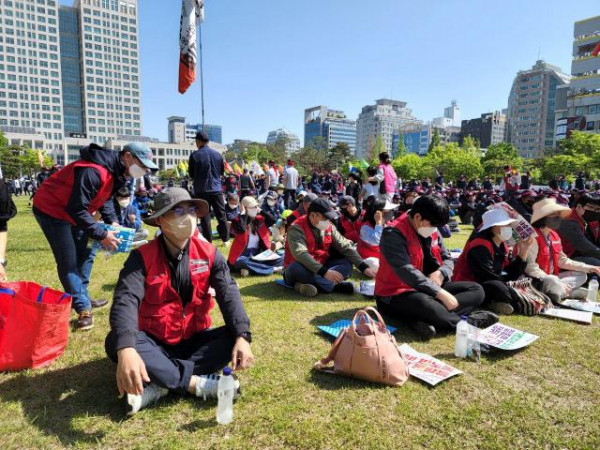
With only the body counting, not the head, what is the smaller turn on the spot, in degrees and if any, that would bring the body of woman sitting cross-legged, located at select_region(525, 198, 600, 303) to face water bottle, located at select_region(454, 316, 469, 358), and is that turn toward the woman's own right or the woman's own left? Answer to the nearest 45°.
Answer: approximately 45° to the woman's own right

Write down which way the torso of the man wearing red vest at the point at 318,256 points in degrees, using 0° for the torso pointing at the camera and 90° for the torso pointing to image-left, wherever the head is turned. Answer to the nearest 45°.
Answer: approximately 315°

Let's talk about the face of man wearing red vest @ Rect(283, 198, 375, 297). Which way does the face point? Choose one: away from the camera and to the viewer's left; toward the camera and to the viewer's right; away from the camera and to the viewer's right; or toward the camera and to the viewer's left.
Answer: toward the camera and to the viewer's right

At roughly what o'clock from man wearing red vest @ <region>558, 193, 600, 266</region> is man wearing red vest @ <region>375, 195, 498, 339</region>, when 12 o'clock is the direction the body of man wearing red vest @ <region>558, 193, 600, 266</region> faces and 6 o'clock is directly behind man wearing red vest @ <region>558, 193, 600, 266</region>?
man wearing red vest @ <region>375, 195, 498, 339</region> is roughly at 2 o'clock from man wearing red vest @ <region>558, 193, 600, 266</region>.

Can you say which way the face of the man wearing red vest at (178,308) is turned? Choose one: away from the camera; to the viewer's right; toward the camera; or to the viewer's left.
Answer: toward the camera

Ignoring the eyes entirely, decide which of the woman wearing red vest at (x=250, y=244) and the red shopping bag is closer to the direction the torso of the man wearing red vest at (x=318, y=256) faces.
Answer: the red shopping bag

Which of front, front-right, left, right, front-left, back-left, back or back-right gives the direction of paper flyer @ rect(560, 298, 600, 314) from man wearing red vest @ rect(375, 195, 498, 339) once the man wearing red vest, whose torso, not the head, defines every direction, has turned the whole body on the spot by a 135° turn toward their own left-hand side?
front-right

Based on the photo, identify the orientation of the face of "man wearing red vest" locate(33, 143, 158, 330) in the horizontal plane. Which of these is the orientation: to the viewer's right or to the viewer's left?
to the viewer's right

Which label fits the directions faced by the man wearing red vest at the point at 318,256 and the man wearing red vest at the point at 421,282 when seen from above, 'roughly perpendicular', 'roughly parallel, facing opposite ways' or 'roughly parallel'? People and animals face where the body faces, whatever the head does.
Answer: roughly parallel

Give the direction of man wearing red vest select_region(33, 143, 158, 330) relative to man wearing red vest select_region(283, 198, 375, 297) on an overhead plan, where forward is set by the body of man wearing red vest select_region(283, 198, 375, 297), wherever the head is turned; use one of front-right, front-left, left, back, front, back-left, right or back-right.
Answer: right

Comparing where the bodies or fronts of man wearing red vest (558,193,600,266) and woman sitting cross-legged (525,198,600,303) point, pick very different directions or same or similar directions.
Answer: same or similar directions

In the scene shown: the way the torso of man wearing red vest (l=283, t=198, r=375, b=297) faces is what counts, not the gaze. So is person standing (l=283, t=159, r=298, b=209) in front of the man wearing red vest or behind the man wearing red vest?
behind

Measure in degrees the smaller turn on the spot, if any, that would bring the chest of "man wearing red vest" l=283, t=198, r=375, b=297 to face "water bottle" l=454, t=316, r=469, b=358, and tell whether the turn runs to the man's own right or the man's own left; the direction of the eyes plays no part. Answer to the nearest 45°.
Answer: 0° — they already face it
